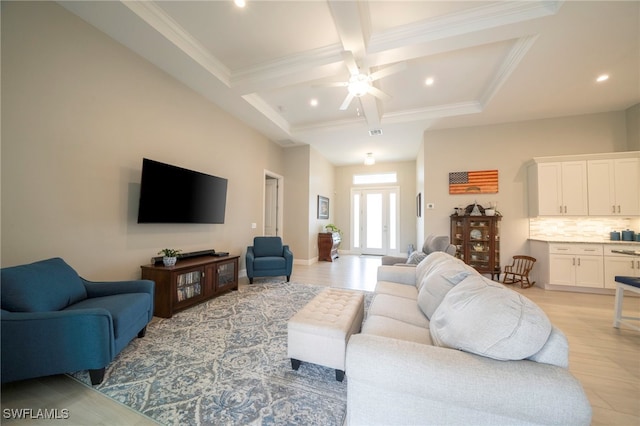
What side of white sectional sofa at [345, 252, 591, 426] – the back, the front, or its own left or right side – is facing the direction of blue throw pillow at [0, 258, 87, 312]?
front

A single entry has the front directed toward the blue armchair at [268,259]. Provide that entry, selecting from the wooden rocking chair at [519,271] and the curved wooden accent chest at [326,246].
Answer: the wooden rocking chair

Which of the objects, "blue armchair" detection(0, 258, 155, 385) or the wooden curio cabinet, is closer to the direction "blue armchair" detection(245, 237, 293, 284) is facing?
the blue armchair

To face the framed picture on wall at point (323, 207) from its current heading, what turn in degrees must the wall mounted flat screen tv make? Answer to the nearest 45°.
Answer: approximately 90° to its left

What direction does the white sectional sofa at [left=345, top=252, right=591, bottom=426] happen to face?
to the viewer's left

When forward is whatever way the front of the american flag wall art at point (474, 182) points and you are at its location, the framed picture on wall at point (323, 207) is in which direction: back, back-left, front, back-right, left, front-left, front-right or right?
right

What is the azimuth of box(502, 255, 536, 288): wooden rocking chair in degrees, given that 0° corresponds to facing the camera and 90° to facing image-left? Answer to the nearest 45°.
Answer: approximately 45°

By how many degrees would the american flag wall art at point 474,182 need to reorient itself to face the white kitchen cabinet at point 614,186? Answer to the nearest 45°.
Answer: approximately 90° to its left

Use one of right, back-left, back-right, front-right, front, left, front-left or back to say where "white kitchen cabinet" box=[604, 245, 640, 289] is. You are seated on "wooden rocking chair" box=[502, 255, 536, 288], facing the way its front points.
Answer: back-left

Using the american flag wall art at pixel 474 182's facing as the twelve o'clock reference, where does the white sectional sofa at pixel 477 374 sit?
The white sectional sofa is roughly at 12 o'clock from the american flag wall art.

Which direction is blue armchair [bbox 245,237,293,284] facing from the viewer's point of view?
toward the camera

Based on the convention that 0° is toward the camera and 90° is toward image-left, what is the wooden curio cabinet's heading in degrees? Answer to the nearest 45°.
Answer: approximately 0°

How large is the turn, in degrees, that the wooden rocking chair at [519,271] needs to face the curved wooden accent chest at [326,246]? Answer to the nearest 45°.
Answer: approximately 45° to its right

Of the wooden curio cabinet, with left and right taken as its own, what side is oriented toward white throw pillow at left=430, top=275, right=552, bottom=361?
front

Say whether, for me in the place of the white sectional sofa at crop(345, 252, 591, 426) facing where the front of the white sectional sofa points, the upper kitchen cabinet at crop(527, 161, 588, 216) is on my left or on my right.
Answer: on my right

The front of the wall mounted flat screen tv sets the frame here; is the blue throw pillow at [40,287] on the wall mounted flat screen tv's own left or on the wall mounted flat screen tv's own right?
on the wall mounted flat screen tv's own right

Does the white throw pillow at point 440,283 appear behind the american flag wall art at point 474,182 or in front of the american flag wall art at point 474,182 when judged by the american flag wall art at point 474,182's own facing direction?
in front
